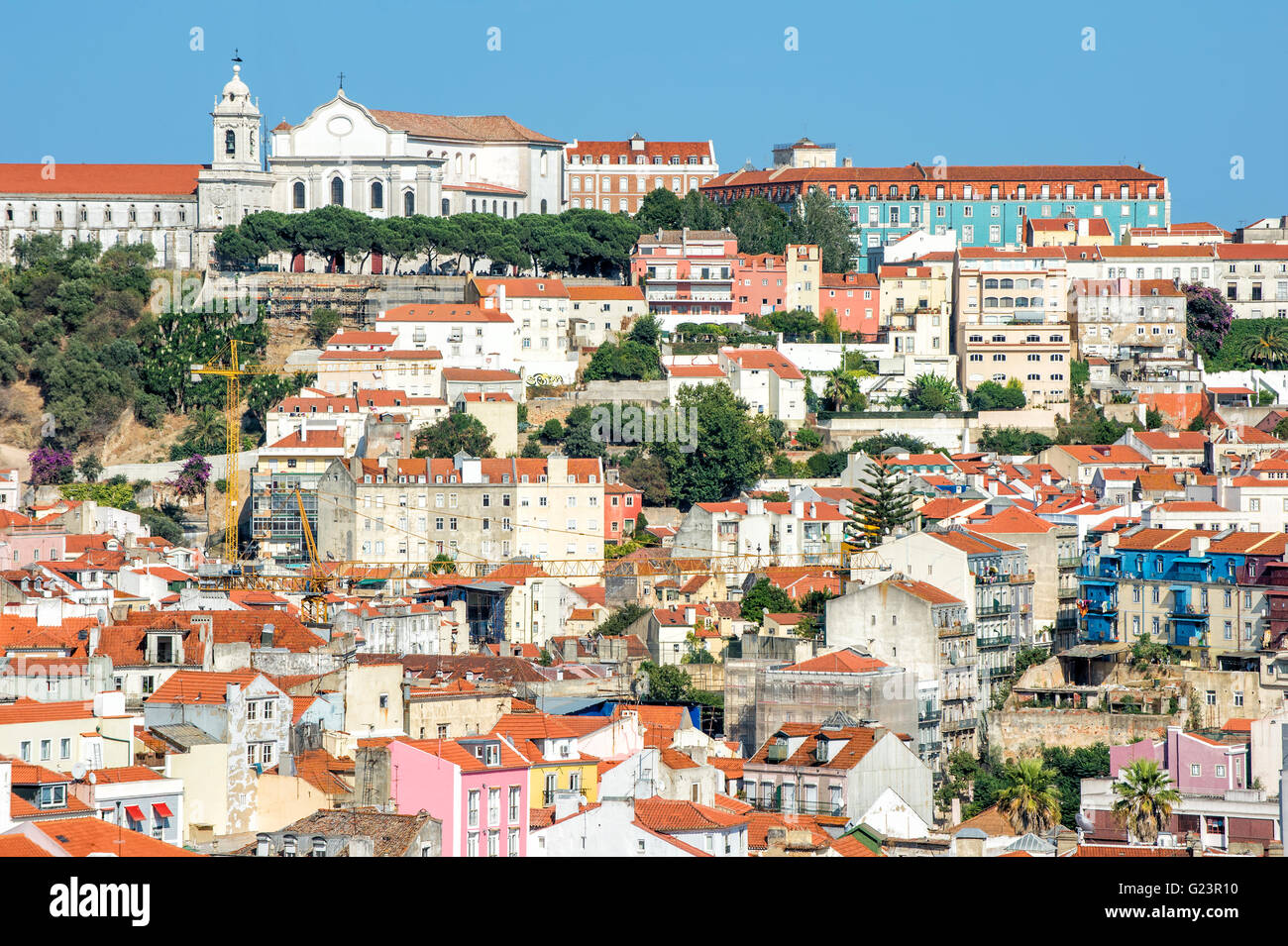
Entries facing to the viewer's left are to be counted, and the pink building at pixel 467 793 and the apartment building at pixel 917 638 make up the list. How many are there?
0

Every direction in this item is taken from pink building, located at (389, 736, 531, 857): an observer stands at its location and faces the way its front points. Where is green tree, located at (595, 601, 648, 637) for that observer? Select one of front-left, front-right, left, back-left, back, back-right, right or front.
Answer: back-left

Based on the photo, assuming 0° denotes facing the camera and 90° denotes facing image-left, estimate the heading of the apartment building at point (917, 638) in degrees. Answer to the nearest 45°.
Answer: approximately 315°

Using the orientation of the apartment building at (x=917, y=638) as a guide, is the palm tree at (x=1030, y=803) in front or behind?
in front

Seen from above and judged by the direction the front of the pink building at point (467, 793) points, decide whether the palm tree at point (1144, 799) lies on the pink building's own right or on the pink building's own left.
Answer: on the pink building's own left

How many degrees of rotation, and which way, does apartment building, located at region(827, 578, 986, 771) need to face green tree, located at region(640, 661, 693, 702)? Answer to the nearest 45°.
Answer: approximately 135° to its right

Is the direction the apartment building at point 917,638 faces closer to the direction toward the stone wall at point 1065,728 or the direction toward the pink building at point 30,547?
the stone wall

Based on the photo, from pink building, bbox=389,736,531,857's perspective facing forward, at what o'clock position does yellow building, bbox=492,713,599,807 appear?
The yellow building is roughly at 8 o'clock from the pink building.

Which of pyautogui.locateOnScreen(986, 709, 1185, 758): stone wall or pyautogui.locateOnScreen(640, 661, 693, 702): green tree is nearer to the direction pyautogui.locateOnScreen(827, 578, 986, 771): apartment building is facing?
the stone wall

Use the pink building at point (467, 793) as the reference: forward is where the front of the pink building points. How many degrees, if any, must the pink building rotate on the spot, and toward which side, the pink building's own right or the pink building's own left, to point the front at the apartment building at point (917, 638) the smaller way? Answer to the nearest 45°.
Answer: approximately 90° to the pink building's own left

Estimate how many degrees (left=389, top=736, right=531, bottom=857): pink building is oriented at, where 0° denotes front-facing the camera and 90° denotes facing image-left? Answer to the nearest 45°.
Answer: approximately 315°
